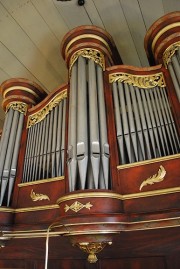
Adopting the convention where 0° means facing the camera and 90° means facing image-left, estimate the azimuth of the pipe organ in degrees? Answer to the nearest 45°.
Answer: approximately 45°
